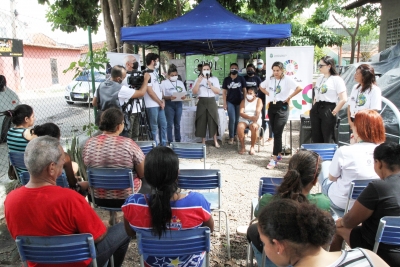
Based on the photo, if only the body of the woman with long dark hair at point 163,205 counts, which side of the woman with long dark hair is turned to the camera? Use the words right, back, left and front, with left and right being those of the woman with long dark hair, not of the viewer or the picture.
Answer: back

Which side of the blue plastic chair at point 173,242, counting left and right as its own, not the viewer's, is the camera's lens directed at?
back

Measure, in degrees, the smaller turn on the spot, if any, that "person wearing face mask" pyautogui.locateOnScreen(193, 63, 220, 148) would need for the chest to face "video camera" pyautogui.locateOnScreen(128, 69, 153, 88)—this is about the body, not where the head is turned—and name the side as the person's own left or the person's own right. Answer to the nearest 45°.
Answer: approximately 45° to the person's own right

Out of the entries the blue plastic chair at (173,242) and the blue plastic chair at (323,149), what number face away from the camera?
2

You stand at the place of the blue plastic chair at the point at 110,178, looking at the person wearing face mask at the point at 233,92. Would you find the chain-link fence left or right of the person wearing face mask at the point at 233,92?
left

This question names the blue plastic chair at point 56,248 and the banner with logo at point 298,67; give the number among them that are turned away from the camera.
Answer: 1

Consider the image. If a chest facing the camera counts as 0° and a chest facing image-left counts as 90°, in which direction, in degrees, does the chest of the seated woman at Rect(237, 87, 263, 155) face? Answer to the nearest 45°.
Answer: approximately 0°

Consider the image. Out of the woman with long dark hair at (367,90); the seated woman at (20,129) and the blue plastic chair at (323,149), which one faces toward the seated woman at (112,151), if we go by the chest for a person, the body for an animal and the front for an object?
the woman with long dark hair

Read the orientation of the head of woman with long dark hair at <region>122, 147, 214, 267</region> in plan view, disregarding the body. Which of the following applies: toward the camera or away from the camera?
away from the camera

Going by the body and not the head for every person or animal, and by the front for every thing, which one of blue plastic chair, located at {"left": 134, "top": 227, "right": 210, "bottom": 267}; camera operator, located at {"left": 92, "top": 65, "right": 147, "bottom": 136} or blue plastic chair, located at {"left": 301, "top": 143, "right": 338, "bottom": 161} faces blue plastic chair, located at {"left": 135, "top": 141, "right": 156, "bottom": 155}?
blue plastic chair, located at {"left": 134, "top": 227, "right": 210, "bottom": 267}

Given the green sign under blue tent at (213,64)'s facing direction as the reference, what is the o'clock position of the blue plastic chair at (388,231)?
The blue plastic chair is roughly at 12 o'clock from the green sign under blue tent.
